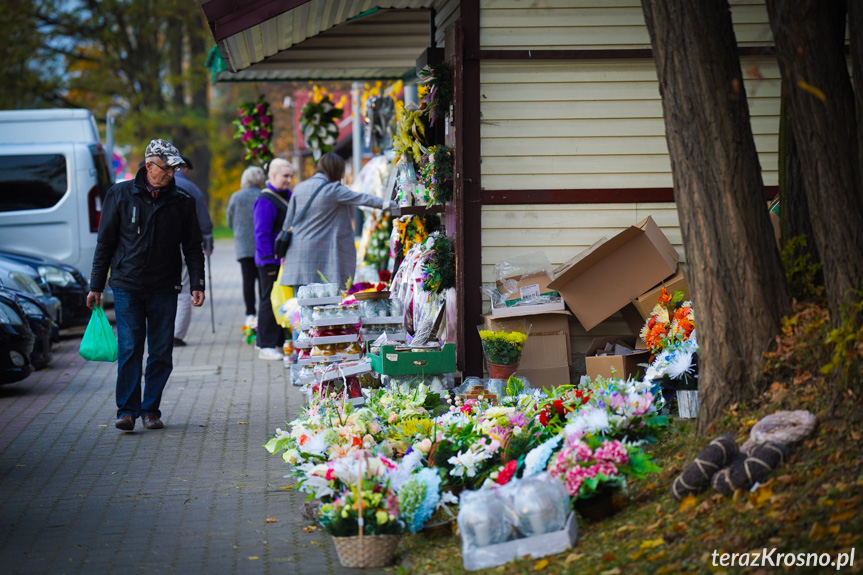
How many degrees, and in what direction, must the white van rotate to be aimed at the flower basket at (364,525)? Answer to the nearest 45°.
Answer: approximately 90° to its left

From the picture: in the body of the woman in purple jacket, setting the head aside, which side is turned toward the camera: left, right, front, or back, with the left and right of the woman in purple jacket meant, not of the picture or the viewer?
right

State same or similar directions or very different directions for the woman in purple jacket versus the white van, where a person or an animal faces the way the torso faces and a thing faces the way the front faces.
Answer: very different directions

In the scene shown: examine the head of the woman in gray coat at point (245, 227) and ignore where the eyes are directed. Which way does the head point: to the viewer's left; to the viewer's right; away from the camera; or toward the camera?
away from the camera

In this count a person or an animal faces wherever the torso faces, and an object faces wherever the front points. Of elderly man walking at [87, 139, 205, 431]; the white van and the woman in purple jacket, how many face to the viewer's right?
1

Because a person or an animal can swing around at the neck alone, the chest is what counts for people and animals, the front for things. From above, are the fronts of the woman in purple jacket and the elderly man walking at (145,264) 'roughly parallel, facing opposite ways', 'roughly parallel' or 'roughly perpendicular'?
roughly perpendicular

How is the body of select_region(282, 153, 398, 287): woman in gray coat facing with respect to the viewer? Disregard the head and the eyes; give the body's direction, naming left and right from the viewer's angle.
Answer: facing away from the viewer and to the right of the viewer
